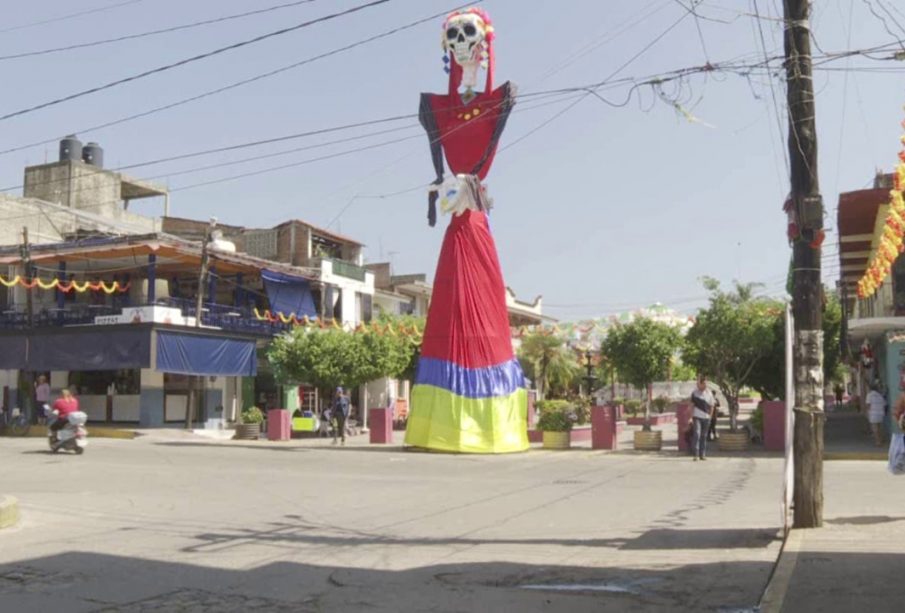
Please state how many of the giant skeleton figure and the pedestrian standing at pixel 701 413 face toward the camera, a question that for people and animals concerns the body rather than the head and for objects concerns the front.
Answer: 2

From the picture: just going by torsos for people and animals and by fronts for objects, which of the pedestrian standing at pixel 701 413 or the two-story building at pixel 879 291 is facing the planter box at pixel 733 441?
the two-story building

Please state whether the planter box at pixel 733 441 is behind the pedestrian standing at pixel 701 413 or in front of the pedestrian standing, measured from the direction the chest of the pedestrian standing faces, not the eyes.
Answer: behind

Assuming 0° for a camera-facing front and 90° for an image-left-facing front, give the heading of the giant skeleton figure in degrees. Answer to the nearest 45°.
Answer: approximately 0°

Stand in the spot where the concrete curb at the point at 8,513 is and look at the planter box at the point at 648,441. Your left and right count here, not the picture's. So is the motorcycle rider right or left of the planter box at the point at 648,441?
left

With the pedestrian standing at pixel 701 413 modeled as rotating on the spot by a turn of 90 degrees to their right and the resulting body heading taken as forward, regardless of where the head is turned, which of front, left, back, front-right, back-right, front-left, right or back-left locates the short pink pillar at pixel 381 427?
front-right

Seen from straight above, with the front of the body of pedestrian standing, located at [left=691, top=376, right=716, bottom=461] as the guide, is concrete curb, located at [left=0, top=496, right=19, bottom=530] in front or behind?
in front

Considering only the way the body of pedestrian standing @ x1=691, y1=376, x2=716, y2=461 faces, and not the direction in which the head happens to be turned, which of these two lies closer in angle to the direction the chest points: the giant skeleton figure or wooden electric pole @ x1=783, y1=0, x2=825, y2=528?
the wooden electric pole

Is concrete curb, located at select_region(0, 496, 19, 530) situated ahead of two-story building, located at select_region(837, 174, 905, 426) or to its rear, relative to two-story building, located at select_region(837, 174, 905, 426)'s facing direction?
ahead
